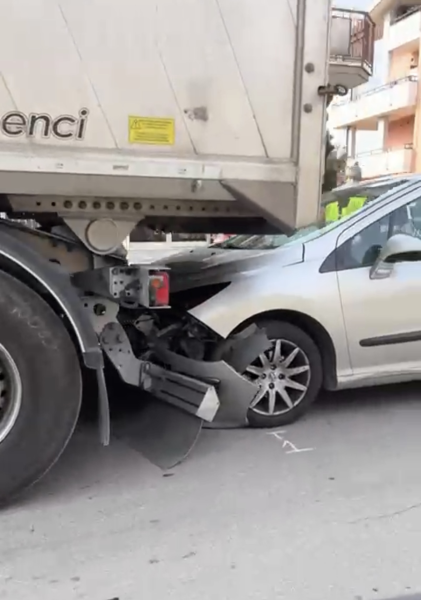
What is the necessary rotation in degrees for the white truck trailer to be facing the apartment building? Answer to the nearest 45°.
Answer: approximately 90° to its right

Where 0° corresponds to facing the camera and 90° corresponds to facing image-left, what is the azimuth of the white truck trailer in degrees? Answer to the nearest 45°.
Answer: approximately 90°
